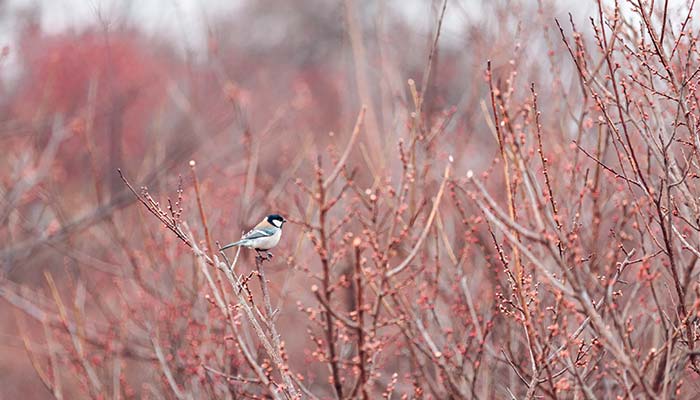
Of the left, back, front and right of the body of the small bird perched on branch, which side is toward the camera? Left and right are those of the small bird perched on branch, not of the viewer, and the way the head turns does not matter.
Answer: right
